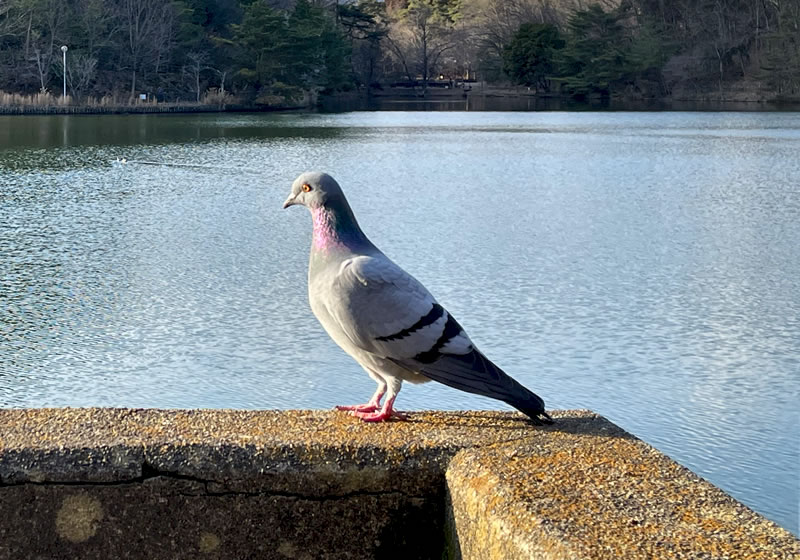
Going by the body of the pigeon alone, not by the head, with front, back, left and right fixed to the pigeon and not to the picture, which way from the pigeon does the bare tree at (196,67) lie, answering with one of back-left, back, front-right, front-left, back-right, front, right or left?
right

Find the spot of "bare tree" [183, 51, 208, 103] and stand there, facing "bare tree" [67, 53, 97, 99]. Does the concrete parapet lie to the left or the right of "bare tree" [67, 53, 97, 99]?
left

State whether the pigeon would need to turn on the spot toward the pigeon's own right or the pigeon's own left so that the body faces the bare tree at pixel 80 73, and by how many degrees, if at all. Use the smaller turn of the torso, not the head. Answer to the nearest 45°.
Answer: approximately 90° to the pigeon's own right

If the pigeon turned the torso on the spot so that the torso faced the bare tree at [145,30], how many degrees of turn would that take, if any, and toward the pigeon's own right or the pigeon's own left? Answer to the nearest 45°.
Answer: approximately 90° to the pigeon's own right

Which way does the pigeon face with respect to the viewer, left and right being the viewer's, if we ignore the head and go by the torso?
facing to the left of the viewer

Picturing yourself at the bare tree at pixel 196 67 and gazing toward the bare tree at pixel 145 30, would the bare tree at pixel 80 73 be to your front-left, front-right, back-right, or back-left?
front-left
